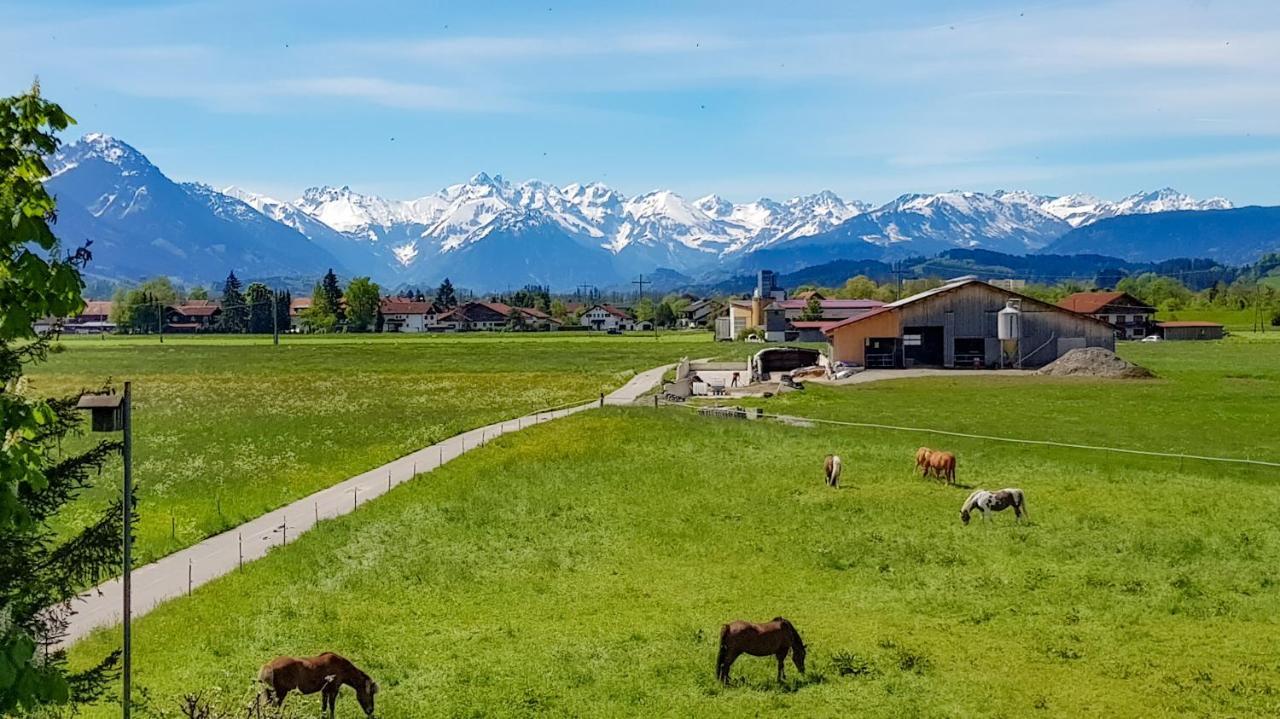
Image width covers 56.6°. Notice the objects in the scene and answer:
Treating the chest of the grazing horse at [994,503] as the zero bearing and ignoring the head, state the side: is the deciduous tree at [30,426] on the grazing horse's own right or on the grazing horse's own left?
on the grazing horse's own left

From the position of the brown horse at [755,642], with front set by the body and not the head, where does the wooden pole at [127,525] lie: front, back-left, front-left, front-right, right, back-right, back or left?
back-right

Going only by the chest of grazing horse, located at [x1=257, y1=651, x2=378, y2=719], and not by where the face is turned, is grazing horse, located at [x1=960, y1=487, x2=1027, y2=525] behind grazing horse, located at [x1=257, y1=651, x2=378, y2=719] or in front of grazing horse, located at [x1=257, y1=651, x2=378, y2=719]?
in front

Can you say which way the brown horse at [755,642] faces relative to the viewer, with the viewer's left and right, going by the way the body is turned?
facing to the right of the viewer

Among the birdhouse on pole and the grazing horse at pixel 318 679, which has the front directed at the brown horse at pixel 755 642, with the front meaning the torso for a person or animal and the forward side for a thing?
the grazing horse

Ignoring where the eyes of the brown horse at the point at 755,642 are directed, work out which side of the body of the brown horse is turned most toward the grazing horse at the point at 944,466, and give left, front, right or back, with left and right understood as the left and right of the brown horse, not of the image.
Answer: left

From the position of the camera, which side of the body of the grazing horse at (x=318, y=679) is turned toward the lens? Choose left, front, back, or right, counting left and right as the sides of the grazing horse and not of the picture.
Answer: right

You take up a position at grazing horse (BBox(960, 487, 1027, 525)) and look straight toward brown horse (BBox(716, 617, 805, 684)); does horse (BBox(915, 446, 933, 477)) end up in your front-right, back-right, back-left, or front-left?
back-right

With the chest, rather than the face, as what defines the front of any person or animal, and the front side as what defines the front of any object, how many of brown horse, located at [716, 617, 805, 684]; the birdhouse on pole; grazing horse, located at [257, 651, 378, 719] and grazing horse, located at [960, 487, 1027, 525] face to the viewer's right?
2

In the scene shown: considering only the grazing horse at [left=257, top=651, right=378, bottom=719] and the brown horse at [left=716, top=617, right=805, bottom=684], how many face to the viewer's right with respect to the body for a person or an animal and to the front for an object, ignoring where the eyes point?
2
